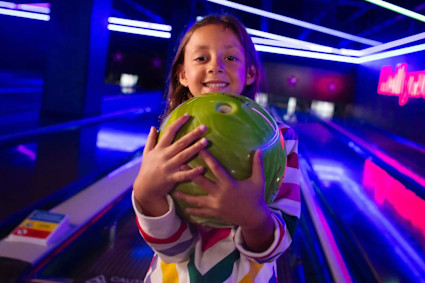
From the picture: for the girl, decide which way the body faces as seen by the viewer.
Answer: toward the camera

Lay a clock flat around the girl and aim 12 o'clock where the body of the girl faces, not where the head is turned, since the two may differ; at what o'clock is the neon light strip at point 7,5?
The neon light strip is roughly at 5 o'clock from the girl.

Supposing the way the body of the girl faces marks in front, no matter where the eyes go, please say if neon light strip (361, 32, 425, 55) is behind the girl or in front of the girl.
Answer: behind

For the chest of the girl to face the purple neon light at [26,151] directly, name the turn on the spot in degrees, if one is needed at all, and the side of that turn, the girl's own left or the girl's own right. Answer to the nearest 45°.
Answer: approximately 135° to the girl's own right

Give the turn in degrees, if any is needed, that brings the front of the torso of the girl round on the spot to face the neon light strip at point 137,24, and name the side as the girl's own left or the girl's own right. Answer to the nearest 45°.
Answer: approximately 180°

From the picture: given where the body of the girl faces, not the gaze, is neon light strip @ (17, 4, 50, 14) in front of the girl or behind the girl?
behind

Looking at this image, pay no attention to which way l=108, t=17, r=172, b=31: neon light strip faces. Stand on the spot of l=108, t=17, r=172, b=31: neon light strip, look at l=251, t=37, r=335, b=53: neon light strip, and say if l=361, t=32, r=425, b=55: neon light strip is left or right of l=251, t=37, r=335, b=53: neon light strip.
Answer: right

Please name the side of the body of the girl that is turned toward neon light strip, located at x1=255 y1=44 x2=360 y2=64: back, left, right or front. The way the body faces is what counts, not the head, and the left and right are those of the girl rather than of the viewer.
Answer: back

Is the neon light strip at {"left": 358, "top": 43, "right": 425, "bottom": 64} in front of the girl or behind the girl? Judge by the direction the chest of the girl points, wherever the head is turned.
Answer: behind

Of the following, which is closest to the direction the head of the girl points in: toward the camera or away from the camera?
toward the camera
